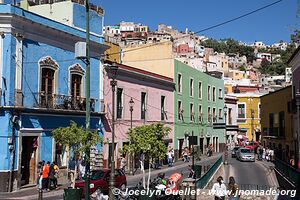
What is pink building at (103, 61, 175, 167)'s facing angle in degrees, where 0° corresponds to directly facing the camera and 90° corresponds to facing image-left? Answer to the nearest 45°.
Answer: approximately 315°

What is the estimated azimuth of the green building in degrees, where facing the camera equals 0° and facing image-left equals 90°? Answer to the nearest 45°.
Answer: approximately 315°

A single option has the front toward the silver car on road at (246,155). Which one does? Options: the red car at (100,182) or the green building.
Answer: the green building

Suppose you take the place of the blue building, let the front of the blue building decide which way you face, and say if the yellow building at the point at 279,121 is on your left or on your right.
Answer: on your left

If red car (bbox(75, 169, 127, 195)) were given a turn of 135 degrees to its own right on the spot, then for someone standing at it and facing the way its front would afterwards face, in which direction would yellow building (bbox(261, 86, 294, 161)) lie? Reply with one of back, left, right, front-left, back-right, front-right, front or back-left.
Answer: front-right

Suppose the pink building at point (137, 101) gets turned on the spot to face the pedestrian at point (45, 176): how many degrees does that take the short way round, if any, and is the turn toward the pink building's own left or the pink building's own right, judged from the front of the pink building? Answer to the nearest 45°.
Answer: approximately 45° to the pink building's own right

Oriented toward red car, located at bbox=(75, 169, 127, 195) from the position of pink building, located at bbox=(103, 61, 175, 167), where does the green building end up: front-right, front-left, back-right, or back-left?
back-left

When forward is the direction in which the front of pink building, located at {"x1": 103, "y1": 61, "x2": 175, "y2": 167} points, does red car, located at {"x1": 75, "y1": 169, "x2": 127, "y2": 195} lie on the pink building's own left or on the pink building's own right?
on the pink building's own right

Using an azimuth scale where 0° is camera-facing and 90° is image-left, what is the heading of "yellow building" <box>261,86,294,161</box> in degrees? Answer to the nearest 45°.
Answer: approximately 45°

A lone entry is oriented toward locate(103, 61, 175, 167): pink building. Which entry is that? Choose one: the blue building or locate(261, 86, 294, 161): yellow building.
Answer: the yellow building
